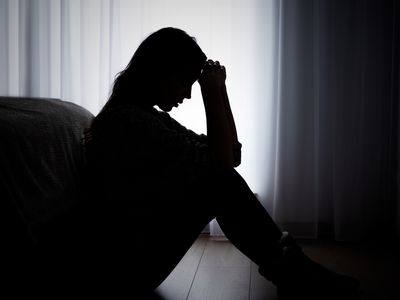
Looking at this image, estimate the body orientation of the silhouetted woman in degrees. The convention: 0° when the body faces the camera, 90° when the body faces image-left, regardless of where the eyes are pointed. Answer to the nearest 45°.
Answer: approximately 270°

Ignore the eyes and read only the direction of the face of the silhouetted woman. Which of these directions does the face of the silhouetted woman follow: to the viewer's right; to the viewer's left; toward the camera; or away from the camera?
to the viewer's right
